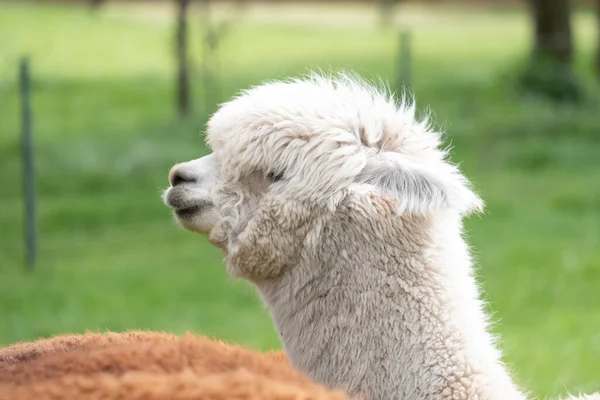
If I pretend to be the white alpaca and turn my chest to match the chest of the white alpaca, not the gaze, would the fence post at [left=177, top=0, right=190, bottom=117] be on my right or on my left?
on my right

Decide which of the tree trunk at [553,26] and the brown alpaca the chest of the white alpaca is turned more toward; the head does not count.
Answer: the brown alpaca

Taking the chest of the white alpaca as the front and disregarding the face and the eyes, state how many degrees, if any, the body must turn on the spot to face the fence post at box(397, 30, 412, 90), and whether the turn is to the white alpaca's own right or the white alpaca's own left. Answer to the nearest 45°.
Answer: approximately 90° to the white alpaca's own right

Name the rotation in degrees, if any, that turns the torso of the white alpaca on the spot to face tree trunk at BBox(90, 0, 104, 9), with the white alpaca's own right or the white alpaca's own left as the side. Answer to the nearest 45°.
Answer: approximately 90° to the white alpaca's own right

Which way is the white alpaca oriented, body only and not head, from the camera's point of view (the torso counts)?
to the viewer's left

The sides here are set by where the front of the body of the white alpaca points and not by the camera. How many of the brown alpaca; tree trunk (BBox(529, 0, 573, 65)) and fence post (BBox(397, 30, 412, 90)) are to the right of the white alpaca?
2

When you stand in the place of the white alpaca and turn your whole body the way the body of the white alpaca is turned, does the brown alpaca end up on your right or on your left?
on your left

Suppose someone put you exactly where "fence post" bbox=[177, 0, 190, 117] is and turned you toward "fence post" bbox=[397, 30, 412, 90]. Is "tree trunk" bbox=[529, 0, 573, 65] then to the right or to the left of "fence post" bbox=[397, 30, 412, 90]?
left

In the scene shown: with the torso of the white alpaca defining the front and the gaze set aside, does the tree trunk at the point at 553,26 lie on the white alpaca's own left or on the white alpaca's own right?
on the white alpaca's own right
